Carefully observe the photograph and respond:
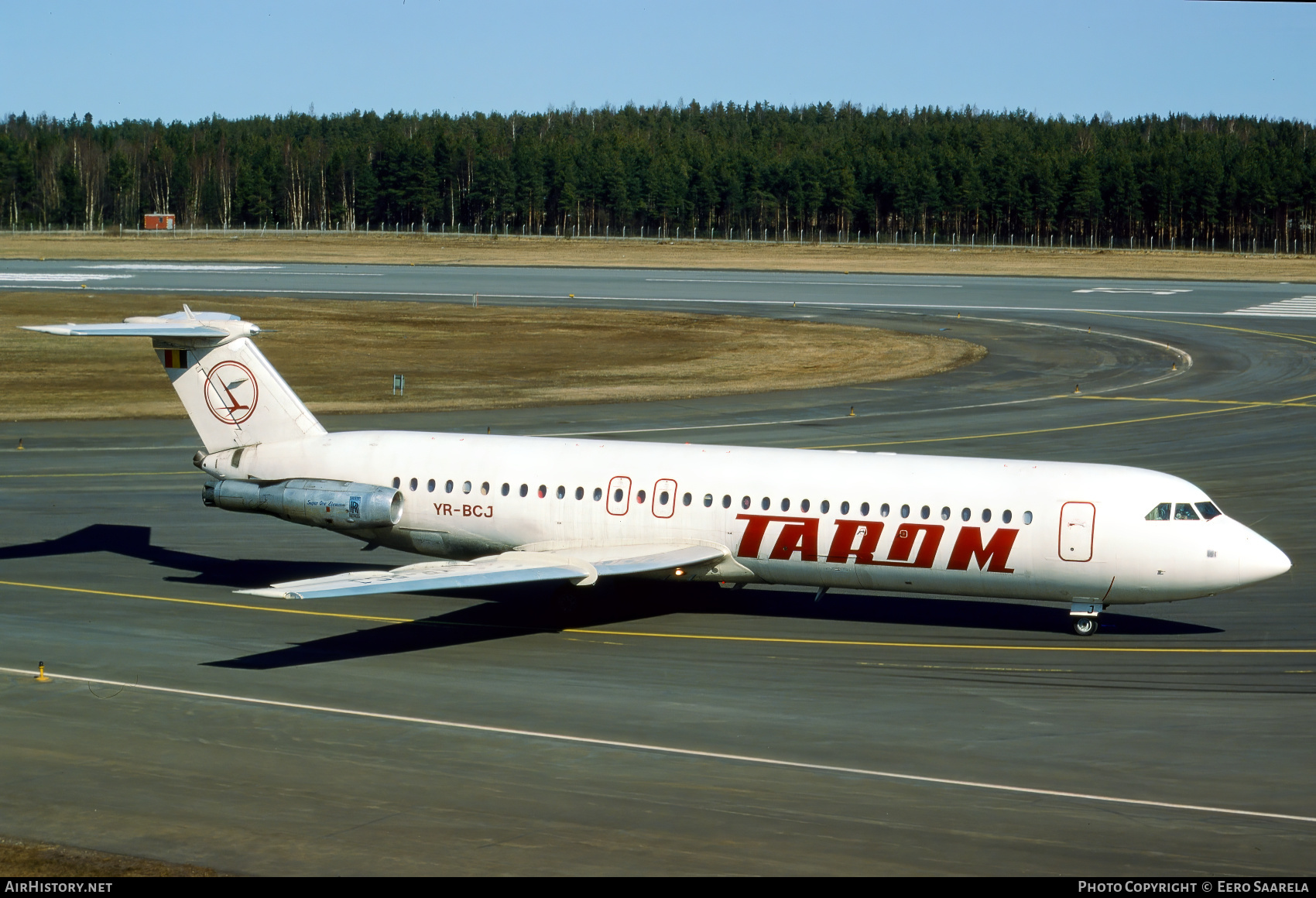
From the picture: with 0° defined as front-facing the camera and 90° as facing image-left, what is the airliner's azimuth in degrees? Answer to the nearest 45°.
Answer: approximately 315°
